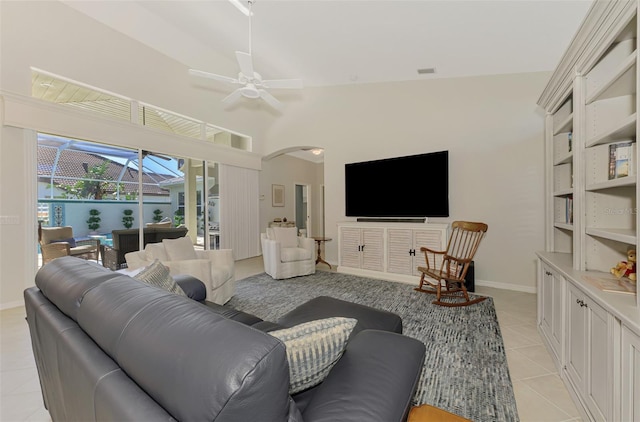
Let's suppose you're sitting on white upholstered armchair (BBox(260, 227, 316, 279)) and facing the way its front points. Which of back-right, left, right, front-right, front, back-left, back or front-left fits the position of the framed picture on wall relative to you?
back-left

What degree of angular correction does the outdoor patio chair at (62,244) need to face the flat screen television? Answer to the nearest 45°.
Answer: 0° — it already faces it

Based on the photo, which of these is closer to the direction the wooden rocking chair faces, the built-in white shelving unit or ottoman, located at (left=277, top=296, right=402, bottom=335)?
the ottoman

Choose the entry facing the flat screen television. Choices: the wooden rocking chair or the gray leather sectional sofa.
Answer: the gray leather sectional sofa

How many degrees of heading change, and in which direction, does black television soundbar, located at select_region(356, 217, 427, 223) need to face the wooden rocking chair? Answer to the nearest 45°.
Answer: approximately 45° to its left

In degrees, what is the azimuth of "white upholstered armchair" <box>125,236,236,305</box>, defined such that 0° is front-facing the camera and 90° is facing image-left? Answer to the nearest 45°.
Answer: approximately 315°

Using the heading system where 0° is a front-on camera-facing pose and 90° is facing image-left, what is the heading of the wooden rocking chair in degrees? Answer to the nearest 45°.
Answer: approximately 45°

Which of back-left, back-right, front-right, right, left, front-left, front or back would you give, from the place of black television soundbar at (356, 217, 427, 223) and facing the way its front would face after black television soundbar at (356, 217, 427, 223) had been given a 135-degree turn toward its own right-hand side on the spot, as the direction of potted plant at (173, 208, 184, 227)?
front-left

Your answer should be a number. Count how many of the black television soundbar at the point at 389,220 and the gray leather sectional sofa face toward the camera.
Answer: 1

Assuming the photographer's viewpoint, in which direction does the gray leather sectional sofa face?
facing away from the viewer and to the right of the viewer
